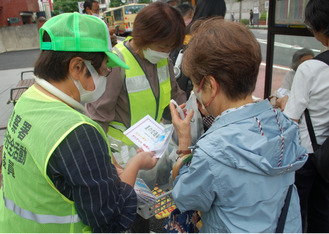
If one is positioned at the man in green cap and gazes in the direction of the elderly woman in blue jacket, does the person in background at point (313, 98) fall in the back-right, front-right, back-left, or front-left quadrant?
front-left

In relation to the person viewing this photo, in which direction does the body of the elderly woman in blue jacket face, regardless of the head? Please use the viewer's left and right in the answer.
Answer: facing away from the viewer and to the left of the viewer

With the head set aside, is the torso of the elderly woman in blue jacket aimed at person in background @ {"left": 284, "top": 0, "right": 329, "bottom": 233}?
no

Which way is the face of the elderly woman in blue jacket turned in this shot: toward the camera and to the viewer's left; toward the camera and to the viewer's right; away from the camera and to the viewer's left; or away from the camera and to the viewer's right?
away from the camera and to the viewer's left

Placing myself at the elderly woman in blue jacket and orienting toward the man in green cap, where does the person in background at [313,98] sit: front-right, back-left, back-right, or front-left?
back-right

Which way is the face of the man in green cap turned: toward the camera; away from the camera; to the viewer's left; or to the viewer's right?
to the viewer's right

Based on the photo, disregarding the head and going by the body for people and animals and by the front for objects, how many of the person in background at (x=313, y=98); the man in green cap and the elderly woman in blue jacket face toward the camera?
0

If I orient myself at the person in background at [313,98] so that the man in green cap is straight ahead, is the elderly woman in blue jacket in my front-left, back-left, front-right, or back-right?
front-left

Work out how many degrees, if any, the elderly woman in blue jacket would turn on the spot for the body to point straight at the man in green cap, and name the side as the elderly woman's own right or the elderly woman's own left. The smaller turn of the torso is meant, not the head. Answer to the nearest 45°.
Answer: approximately 45° to the elderly woman's own left

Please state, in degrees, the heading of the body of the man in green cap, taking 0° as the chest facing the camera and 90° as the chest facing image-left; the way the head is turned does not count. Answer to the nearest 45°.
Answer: approximately 225°

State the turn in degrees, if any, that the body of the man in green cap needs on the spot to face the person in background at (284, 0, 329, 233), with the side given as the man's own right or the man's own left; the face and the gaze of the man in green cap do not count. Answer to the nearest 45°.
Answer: approximately 45° to the man's own right
